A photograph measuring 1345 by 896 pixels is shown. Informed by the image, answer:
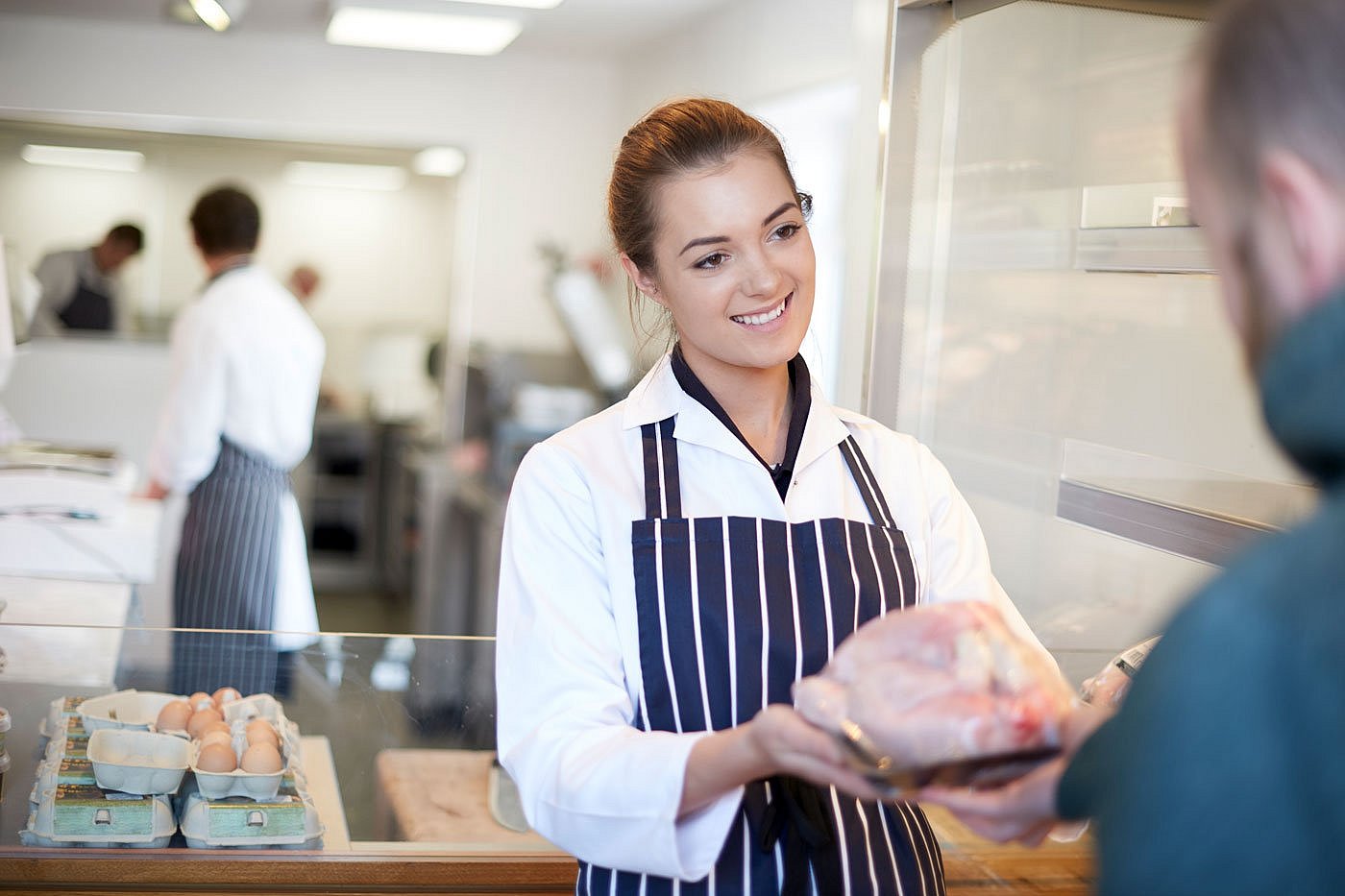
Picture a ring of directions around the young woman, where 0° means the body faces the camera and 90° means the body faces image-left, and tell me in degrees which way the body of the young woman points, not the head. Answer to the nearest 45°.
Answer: approximately 315°

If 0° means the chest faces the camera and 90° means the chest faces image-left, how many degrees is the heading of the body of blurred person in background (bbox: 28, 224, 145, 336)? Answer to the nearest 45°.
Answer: approximately 315°

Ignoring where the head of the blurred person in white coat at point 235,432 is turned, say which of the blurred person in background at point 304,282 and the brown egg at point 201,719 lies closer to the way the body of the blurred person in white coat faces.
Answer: the blurred person in background

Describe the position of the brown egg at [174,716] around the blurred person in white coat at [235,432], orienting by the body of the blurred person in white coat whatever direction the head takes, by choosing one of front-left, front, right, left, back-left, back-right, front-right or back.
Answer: back-left

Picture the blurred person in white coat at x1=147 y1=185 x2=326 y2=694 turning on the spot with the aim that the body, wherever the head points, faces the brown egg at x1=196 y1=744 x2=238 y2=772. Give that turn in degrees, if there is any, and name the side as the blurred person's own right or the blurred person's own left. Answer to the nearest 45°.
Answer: approximately 135° to the blurred person's own left

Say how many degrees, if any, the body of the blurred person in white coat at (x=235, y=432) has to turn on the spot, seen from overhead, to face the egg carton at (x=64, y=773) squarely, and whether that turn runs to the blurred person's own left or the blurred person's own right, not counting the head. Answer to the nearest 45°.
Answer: approximately 135° to the blurred person's own left

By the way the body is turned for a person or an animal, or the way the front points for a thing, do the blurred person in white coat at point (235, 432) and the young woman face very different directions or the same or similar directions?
very different directions
